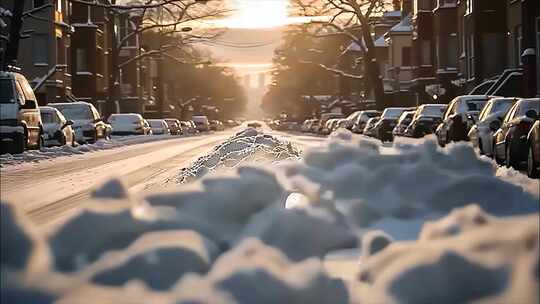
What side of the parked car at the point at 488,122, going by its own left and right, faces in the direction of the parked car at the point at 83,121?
right

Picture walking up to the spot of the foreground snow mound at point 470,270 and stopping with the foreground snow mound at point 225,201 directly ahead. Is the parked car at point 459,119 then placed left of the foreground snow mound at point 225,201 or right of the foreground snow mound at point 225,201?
right

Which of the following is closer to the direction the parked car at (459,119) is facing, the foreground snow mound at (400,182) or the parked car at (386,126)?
the foreground snow mound

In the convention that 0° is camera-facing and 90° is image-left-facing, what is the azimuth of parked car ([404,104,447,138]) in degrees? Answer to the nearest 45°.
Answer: approximately 180°

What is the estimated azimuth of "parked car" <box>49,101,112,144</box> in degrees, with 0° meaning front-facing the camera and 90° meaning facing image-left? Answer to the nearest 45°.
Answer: approximately 315°
